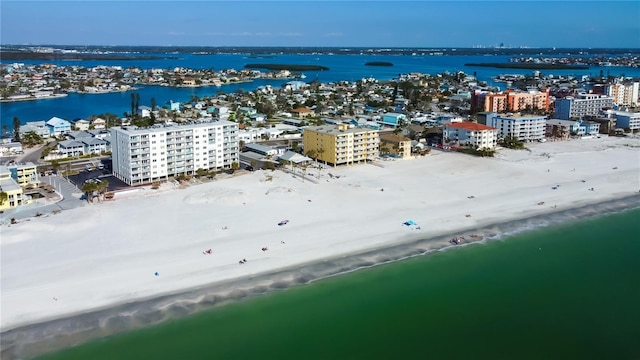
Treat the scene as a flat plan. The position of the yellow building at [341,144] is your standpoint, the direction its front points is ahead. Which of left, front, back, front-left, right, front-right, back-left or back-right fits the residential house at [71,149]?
back-right

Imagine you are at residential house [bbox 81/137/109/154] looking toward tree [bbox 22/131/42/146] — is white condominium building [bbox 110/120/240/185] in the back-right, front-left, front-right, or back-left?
back-left

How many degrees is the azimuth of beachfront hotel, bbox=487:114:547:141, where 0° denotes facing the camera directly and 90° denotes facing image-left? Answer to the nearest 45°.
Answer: approximately 315°

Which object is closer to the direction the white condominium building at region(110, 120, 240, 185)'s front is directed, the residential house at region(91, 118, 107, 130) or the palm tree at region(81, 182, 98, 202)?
the palm tree

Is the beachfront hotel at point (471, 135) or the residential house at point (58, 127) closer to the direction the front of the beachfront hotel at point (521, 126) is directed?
the beachfront hotel
